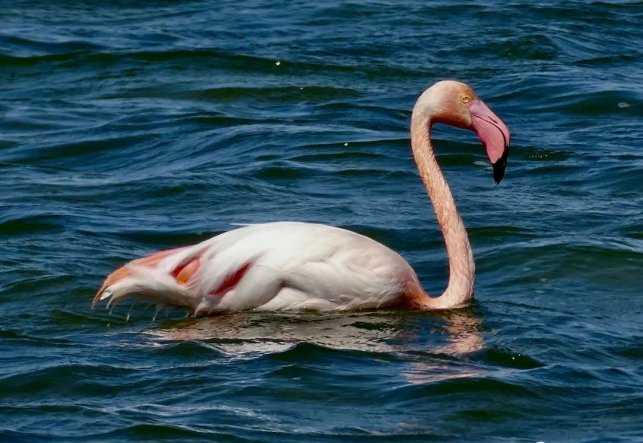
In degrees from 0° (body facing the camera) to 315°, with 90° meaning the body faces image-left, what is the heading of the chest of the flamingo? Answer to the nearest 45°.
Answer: approximately 270°
